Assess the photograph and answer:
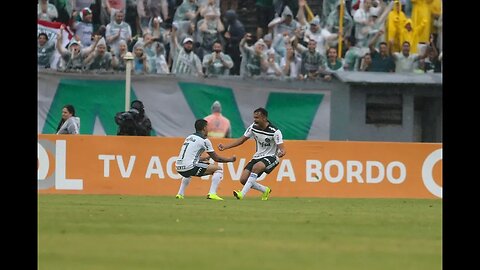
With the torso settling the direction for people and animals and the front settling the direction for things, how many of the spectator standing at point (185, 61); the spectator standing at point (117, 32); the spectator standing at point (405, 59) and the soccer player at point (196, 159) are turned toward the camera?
3

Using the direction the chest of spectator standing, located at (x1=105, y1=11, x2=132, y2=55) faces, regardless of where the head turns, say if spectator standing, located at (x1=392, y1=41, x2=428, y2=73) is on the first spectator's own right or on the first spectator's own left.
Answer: on the first spectator's own left

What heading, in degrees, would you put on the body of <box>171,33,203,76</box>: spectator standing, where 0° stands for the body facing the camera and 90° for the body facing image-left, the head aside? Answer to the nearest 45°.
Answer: approximately 0°

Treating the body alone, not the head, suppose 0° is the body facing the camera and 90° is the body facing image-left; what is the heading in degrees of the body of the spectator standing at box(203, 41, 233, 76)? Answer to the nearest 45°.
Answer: approximately 0°

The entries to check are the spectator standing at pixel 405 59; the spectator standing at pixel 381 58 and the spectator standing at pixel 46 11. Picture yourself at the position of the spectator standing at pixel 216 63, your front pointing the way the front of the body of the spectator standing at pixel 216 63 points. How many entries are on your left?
2

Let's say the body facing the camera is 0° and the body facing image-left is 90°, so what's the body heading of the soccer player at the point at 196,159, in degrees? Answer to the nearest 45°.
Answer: approximately 225°

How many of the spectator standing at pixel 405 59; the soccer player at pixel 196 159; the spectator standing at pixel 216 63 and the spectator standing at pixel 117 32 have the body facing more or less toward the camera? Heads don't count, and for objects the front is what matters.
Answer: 3

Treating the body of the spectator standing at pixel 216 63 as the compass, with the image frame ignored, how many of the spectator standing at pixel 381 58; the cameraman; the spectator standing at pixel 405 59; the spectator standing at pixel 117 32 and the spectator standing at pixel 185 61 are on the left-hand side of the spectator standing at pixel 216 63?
2
